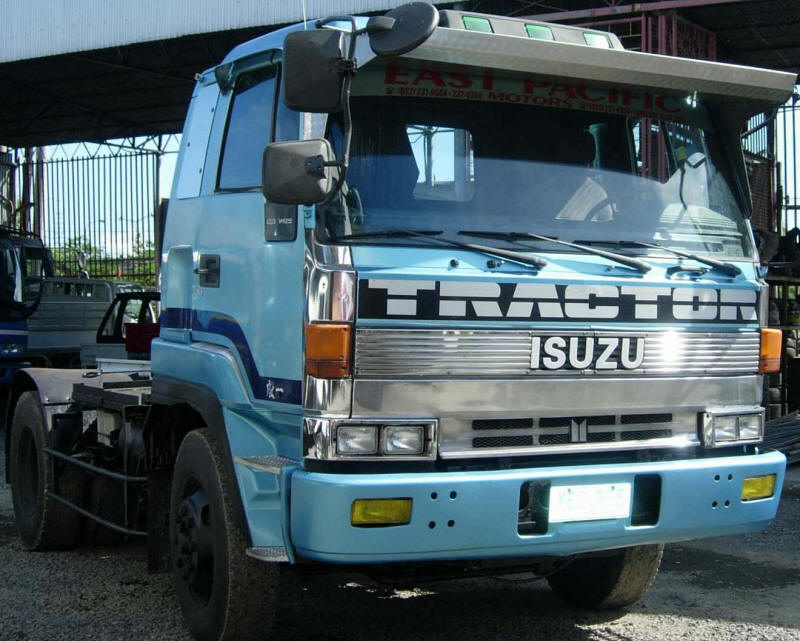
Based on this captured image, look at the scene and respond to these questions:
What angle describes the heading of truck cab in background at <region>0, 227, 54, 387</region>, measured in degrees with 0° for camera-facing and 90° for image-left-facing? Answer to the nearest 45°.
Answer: approximately 315°

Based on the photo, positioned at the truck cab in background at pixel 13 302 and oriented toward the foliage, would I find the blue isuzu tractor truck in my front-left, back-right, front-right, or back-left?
back-right

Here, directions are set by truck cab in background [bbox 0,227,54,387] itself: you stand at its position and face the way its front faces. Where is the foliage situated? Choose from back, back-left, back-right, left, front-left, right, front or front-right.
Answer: back-left

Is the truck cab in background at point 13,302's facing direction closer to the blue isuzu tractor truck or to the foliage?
the blue isuzu tractor truck

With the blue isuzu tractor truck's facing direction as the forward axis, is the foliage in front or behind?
behind

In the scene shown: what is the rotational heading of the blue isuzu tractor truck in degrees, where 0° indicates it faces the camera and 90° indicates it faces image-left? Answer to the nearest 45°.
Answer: approximately 315°
